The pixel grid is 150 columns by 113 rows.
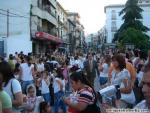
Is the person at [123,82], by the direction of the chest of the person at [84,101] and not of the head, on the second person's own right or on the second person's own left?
on the second person's own right
